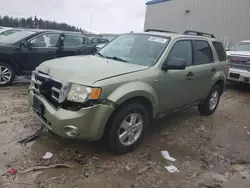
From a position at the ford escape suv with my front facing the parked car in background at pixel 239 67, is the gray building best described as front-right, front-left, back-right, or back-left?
front-left

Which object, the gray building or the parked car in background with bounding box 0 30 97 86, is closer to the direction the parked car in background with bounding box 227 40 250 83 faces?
the parked car in background

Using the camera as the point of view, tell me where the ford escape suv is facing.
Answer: facing the viewer and to the left of the viewer

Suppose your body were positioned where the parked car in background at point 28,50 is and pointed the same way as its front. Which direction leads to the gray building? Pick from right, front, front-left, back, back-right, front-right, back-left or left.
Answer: back

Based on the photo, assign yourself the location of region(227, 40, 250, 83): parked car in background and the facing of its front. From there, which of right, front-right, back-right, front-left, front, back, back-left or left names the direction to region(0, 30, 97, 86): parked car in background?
front-right

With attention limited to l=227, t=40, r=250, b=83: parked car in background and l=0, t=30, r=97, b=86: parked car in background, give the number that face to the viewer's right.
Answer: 0

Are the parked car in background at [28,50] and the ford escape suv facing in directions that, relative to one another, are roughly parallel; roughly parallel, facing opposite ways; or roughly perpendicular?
roughly parallel

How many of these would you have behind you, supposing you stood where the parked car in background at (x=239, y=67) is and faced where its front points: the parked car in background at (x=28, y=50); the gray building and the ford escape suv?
1

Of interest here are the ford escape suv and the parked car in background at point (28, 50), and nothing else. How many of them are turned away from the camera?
0

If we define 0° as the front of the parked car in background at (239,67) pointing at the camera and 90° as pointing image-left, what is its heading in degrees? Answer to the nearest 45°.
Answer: approximately 0°

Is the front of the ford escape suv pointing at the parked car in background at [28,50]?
no

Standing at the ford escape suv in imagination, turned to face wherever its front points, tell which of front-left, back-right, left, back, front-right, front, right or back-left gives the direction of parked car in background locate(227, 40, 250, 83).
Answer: back
